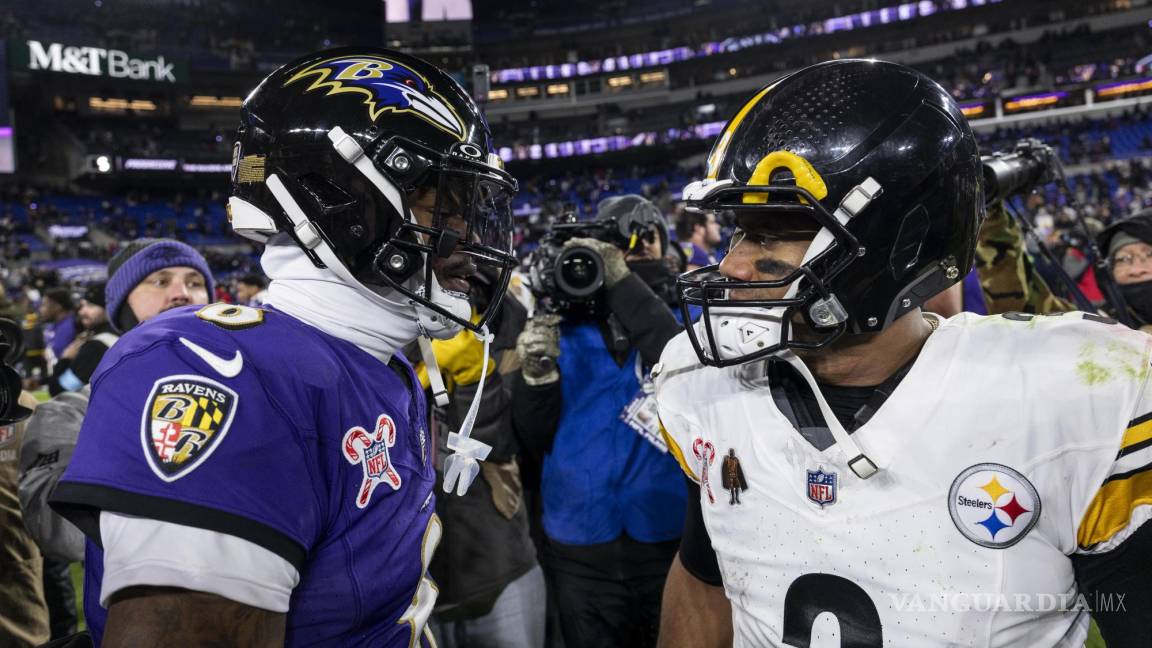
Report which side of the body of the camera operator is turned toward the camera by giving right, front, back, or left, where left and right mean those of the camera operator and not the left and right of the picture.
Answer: front

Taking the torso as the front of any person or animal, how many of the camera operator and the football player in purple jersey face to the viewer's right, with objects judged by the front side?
1

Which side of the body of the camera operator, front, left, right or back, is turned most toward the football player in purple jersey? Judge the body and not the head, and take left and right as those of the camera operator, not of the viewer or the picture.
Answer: front

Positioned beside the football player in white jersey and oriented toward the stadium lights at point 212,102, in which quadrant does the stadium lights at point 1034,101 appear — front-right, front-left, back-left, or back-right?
front-right

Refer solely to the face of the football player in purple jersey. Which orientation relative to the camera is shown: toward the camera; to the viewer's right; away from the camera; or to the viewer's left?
to the viewer's right

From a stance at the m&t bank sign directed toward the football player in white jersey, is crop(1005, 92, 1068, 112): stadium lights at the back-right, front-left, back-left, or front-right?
front-left

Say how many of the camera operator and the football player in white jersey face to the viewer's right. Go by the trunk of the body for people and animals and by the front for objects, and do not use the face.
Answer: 0

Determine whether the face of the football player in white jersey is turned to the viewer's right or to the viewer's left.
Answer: to the viewer's left

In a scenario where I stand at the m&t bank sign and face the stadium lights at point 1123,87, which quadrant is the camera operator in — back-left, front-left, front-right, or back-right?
front-right

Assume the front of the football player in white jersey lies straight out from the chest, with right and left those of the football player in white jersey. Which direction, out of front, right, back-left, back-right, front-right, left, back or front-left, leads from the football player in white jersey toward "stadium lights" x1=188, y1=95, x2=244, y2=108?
right

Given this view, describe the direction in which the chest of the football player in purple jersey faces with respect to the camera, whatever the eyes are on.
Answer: to the viewer's right
